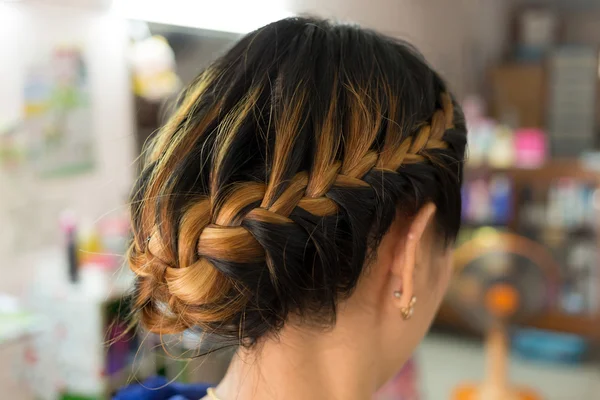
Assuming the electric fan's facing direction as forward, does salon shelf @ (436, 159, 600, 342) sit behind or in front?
behind

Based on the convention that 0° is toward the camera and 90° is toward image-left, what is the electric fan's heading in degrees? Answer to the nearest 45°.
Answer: approximately 0°

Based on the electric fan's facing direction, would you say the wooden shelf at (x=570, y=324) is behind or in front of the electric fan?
behind

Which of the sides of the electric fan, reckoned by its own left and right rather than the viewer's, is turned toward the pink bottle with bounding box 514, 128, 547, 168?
back

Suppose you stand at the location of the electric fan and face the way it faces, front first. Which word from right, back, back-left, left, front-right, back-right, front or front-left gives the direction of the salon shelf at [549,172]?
back
